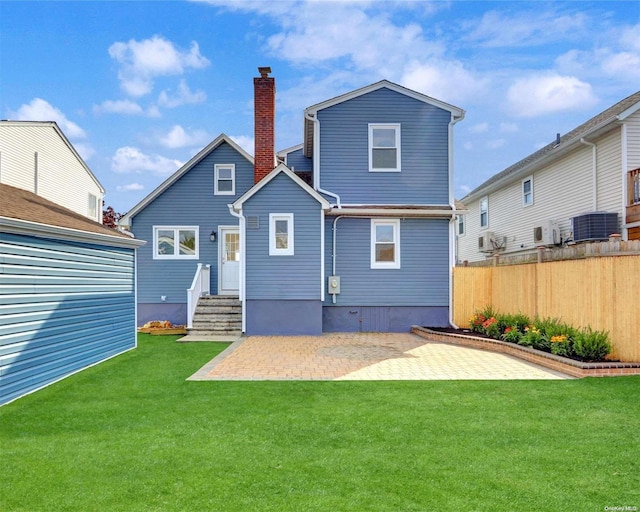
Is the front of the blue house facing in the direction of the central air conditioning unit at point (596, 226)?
no

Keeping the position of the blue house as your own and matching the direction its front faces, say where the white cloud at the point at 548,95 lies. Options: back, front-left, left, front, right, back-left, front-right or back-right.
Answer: front-right

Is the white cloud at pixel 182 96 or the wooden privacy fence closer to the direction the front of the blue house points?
the white cloud

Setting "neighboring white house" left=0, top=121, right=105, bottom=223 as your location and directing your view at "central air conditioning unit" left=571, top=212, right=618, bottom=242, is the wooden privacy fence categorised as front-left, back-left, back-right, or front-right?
front-right

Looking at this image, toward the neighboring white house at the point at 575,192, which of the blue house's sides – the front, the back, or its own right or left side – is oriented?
right

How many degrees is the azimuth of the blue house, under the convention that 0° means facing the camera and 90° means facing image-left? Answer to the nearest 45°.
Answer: approximately 180°

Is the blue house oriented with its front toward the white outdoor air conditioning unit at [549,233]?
no

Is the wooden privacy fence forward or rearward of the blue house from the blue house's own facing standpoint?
rearward
